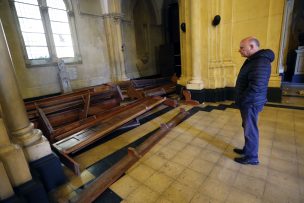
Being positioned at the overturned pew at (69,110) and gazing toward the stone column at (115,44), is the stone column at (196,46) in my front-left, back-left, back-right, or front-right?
front-right

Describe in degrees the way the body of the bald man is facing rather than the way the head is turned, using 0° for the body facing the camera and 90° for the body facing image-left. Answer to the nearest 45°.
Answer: approximately 90°

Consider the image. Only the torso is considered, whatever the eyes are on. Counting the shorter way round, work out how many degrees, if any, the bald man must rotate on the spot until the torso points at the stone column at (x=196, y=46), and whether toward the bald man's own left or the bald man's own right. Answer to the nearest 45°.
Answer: approximately 45° to the bald man's own right

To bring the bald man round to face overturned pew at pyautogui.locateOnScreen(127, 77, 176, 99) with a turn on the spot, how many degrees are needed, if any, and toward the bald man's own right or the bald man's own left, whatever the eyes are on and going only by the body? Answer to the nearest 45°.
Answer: approximately 45° to the bald man's own right

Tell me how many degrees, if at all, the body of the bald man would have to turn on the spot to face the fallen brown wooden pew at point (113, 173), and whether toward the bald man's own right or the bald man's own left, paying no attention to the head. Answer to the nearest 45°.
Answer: approximately 45° to the bald man's own left

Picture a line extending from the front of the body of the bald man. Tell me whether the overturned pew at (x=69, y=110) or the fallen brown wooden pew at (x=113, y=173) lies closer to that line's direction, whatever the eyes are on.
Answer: the overturned pew

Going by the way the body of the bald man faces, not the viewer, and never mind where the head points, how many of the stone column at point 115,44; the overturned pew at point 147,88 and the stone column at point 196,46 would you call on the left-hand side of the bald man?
0

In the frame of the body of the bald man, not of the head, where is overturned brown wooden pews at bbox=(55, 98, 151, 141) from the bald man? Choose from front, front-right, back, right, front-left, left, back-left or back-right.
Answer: front

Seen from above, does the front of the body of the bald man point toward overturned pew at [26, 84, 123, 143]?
yes

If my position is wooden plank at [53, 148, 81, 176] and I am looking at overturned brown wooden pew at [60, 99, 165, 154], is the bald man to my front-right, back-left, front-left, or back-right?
front-right

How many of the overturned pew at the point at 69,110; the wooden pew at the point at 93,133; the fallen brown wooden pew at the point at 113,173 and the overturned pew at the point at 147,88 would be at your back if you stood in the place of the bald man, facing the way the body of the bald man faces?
0

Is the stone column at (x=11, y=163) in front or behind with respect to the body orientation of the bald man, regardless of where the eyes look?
in front

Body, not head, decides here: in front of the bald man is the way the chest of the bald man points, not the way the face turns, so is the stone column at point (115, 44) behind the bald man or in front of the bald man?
in front

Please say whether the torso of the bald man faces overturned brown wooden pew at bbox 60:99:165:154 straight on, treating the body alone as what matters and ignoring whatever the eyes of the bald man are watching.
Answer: yes

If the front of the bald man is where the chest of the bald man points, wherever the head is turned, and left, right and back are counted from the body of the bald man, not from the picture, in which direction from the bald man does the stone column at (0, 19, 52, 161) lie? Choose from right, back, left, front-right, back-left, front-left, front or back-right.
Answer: front-left
